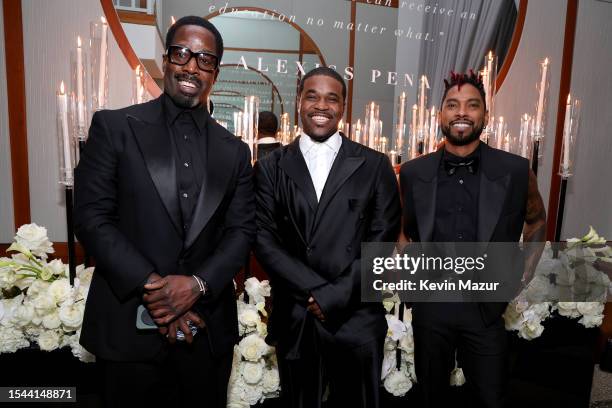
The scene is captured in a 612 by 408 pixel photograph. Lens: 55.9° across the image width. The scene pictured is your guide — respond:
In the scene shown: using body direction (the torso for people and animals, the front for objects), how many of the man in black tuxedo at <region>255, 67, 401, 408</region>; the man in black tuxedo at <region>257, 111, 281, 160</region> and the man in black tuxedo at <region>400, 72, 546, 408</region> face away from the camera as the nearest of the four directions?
1

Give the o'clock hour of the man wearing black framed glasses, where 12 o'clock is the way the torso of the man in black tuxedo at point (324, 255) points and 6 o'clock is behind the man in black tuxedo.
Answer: The man wearing black framed glasses is roughly at 2 o'clock from the man in black tuxedo.

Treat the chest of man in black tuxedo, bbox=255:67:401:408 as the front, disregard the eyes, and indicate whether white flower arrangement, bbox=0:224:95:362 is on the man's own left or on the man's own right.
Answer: on the man's own right

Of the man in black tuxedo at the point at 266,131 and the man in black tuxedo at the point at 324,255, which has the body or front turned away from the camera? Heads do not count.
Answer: the man in black tuxedo at the point at 266,131

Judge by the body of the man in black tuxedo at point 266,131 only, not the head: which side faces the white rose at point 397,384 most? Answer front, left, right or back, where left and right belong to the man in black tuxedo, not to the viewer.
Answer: back

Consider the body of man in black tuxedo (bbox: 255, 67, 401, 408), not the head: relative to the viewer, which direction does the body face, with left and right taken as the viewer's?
facing the viewer

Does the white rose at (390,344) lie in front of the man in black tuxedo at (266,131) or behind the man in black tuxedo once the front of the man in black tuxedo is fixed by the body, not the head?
behind

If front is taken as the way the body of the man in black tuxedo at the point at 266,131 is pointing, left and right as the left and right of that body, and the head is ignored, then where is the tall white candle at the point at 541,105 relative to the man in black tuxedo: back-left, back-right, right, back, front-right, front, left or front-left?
back-right

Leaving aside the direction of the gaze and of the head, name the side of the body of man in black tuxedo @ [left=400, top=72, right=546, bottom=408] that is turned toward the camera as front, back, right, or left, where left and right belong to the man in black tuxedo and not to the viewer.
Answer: front

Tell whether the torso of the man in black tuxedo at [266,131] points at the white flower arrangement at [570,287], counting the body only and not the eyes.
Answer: no

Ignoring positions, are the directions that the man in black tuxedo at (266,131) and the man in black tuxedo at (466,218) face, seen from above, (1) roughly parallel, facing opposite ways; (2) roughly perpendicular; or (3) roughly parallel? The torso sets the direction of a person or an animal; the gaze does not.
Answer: roughly parallel, facing opposite ways

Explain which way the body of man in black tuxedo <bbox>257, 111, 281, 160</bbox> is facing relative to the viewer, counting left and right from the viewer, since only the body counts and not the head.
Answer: facing away from the viewer

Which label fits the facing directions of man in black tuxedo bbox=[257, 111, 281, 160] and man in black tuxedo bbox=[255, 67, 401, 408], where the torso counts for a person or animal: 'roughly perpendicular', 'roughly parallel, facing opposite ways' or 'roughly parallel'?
roughly parallel, facing opposite ways

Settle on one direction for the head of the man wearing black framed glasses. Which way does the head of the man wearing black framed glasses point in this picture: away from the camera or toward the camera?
toward the camera

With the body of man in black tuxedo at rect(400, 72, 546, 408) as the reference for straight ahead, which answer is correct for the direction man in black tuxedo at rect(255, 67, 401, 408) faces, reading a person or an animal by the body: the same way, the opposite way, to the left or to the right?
the same way

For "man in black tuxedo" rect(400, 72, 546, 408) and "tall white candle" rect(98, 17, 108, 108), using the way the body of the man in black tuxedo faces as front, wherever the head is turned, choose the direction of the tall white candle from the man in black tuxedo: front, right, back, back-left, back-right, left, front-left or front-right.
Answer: right
